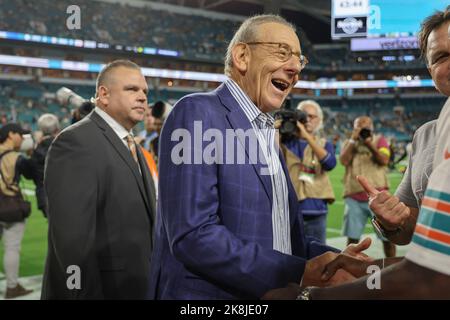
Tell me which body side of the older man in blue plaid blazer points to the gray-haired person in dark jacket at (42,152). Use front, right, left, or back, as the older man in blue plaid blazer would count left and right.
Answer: back

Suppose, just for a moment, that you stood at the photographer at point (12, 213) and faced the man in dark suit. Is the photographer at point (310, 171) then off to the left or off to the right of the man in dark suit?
left

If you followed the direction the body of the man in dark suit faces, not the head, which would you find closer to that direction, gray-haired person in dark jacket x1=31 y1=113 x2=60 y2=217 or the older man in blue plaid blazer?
the older man in blue plaid blazer

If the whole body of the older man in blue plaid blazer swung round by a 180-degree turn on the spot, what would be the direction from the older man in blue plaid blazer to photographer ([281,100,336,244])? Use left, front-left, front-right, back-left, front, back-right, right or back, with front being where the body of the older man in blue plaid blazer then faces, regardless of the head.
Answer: front-right

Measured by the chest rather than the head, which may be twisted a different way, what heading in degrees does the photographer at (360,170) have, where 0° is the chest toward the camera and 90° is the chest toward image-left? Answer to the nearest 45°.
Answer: approximately 0°

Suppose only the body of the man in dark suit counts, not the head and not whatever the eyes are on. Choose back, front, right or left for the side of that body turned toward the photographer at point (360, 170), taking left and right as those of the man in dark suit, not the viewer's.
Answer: left

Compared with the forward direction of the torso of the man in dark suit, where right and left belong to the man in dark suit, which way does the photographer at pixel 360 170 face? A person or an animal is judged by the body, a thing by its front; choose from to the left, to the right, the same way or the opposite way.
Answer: to the right

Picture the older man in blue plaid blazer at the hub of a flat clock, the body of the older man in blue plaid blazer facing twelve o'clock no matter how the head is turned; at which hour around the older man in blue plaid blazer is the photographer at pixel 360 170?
The photographer is roughly at 8 o'clock from the older man in blue plaid blazer.

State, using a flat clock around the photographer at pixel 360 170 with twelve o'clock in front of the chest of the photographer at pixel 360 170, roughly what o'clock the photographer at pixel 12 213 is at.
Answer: the photographer at pixel 12 213 is roughly at 2 o'clock from the photographer at pixel 360 170.

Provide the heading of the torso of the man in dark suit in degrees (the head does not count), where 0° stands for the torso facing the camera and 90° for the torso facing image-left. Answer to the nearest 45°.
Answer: approximately 315°
